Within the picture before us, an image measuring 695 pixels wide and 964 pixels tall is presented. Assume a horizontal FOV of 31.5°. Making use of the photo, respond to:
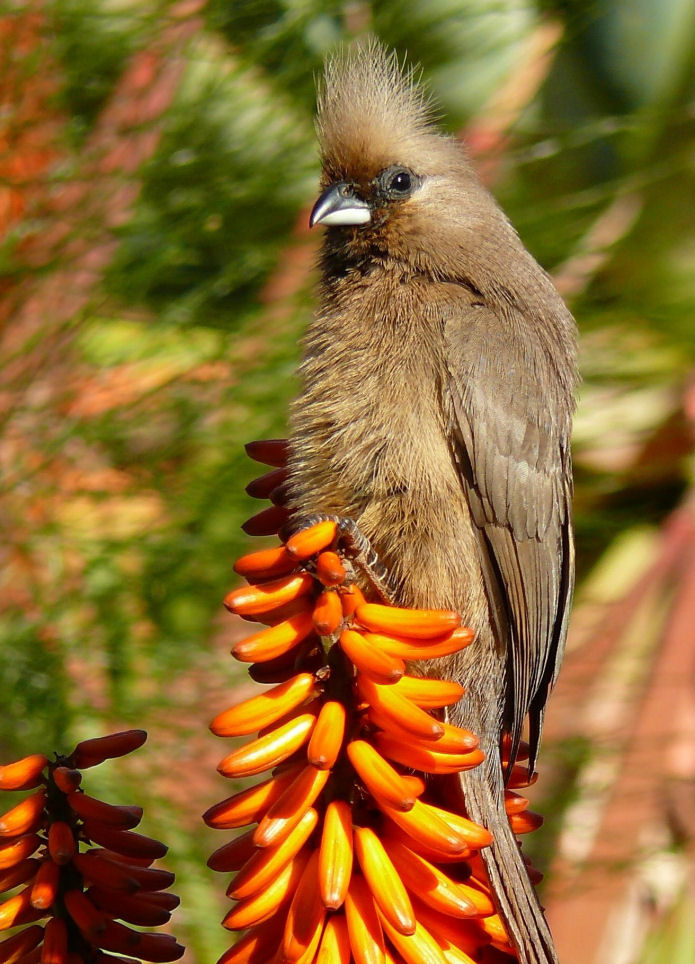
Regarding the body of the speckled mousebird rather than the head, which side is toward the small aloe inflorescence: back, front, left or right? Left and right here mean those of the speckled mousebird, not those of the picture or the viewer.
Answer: front

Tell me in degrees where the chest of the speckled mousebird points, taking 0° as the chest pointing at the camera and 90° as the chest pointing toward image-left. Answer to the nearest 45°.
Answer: approximately 45°
